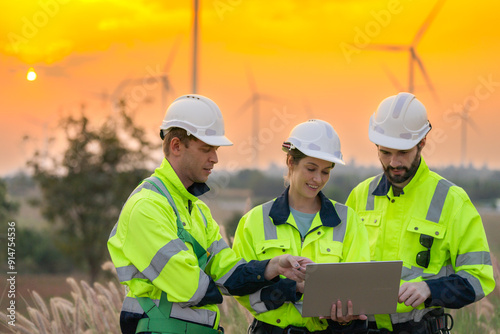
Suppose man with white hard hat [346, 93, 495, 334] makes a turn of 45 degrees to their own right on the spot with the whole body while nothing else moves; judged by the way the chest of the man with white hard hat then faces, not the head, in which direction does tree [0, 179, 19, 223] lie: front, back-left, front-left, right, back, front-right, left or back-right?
front-right

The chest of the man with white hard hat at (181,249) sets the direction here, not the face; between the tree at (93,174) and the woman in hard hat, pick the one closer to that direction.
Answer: the woman in hard hat

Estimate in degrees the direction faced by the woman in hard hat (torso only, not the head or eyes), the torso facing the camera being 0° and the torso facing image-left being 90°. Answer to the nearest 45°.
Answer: approximately 0°

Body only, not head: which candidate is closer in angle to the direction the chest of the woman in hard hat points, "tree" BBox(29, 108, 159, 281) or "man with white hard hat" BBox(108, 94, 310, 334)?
the man with white hard hat

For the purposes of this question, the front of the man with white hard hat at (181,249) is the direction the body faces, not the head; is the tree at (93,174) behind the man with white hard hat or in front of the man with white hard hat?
behind

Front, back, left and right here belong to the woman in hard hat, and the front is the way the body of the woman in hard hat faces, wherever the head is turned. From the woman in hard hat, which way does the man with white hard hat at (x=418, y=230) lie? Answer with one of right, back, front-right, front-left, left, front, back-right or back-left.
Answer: left

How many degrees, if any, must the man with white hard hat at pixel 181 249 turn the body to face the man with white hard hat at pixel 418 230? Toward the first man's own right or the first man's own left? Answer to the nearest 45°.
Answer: approximately 45° to the first man's own left

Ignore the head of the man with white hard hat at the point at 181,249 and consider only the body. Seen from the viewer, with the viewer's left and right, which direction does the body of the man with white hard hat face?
facing the viewer and to the right of the viewer

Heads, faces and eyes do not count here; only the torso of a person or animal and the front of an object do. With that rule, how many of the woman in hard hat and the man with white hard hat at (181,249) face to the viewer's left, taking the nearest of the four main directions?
0

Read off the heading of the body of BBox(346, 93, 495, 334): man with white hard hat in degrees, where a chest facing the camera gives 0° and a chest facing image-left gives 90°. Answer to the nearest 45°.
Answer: approximately 45°

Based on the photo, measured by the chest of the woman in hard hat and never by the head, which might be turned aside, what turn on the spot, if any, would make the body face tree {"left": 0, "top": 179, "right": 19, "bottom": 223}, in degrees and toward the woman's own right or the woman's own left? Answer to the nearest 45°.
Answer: approximately 135° to the woman's own right

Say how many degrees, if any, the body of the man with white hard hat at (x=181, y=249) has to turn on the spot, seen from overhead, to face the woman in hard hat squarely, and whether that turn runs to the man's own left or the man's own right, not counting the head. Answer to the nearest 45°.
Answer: approximately 90° to the man's own left

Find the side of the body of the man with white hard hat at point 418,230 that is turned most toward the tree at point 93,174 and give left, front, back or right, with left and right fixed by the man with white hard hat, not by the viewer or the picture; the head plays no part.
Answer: right

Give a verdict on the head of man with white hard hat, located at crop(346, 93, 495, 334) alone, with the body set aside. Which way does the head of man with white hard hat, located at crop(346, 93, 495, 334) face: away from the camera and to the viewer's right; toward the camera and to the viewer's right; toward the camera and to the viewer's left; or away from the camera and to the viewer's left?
toward the camera and to the viewer's left

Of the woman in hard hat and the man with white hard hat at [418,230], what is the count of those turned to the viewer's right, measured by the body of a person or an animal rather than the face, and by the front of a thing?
0

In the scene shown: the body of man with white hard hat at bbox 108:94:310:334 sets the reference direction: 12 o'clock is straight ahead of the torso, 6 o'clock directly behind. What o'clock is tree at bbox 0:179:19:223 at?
The tree is roughly at 7 o'clock from the man with white hard hat.
